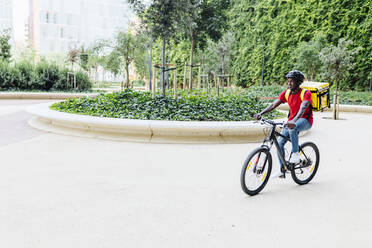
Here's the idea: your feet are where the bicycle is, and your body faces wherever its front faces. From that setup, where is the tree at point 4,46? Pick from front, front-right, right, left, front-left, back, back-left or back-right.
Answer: right

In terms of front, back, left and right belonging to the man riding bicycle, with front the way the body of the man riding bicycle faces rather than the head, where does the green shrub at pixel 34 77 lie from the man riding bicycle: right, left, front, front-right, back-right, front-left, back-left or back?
right

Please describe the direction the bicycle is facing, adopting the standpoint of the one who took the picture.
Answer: facing the viewer and to the left of the viewer

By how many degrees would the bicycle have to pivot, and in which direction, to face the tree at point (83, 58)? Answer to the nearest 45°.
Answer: approximately 90° to its right

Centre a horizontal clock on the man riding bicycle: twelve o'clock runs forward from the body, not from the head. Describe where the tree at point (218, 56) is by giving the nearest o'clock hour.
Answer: The tree is roughly at 4 o'clock from the man riding bicycle.

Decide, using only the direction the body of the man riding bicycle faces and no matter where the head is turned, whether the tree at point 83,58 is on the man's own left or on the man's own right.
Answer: on the man's own right

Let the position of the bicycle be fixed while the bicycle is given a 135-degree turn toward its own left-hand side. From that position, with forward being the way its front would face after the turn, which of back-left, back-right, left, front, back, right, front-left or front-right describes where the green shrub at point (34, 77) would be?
back-left

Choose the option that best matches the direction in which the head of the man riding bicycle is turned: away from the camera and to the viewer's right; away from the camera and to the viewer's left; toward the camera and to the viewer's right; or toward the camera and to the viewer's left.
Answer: toward the camera and to the viewer's left

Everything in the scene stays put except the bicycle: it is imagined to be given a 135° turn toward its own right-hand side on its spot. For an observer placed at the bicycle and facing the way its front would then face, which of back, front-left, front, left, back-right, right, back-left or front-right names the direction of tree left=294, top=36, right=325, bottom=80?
front

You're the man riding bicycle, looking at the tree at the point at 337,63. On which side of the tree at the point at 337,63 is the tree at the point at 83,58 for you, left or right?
left

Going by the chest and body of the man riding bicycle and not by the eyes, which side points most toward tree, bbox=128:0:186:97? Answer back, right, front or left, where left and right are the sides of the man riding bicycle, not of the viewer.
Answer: right

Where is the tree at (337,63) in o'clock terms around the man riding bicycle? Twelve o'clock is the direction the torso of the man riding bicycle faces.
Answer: The tree is roughly at 5 o'clock from the man riding bicycle.

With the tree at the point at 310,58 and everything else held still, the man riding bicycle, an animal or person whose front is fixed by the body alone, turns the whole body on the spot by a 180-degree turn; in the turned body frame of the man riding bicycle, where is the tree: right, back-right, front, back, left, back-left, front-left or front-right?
front-left

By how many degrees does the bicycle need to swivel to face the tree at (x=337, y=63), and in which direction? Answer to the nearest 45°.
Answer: approximately 135° to its right
